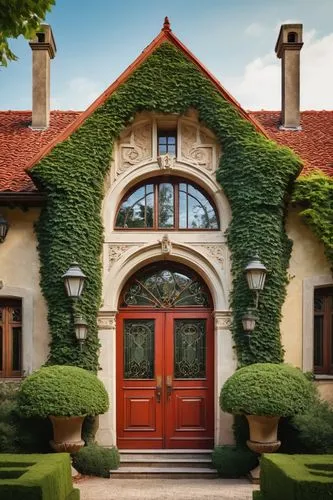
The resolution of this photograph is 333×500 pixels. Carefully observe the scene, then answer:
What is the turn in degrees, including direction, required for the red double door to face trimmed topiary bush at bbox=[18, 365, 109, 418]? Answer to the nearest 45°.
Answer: approximately 45° to its right

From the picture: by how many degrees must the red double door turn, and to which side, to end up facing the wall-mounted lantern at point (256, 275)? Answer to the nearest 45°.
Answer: approximately 45° to its left

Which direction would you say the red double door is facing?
toward the camera

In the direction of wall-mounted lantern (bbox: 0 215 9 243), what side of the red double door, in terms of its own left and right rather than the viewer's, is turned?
right

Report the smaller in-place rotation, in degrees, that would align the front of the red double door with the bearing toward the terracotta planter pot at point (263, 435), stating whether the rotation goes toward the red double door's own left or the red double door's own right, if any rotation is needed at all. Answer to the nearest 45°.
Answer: approximately 45° to the red double door's own left

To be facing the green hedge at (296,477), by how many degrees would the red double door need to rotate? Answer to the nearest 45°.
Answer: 0° — it already faces it

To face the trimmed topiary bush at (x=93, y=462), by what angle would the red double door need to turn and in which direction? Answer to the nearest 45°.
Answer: approximately 45° to its right
